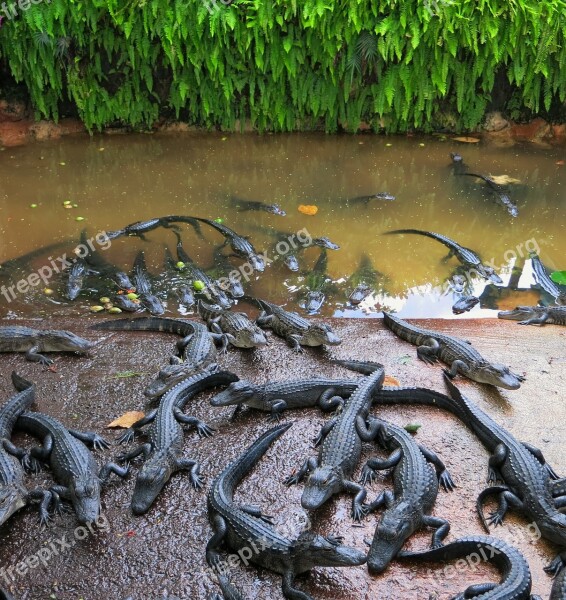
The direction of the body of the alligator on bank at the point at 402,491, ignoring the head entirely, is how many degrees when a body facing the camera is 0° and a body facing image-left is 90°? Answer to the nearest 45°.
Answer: approximately 45°

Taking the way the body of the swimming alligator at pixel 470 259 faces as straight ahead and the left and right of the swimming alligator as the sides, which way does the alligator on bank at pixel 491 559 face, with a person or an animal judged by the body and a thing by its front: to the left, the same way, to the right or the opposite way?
to the right

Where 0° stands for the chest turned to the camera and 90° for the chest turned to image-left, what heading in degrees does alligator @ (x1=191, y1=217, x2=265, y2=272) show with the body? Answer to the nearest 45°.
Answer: approximately 315°

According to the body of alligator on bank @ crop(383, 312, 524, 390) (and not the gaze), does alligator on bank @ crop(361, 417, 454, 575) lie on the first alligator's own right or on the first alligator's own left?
on the first alligator's own right

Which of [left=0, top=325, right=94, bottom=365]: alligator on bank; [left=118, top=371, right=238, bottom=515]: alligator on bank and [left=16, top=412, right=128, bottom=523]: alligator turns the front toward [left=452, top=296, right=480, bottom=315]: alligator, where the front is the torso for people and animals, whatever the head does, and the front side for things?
[left=0, top=325, right=94, bottom=365]: alligator on bank

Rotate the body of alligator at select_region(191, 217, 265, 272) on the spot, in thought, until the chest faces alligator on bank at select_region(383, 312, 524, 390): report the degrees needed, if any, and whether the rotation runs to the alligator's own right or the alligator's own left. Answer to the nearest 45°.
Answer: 0° — it already faces it

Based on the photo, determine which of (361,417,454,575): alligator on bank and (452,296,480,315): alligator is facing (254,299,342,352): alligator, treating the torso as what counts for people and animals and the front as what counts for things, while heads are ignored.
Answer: (452,296,480,315): alligator

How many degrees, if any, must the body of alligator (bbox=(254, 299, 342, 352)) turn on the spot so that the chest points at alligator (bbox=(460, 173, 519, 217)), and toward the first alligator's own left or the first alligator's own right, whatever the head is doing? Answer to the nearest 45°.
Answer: approximately 90° to the first alligator's own left

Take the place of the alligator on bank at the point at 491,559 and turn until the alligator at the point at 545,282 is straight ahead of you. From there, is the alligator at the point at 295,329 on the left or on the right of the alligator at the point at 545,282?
left

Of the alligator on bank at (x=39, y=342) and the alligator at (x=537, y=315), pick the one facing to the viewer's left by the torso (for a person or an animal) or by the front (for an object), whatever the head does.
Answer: the alligator

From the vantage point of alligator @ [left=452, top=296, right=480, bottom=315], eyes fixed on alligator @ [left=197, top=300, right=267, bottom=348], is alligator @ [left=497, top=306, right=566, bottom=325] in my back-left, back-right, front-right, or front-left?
back-left

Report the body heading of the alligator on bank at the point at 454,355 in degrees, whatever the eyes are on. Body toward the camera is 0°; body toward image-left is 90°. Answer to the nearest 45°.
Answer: approximately 315°

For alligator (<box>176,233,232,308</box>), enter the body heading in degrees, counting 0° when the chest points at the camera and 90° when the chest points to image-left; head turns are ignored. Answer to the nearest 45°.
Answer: approximately 315°

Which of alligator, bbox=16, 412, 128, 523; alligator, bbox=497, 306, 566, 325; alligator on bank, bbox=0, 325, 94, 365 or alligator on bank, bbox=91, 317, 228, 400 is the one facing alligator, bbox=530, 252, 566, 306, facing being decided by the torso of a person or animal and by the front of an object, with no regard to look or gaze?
alligator on bank, bbox=0, 325, 94, 365

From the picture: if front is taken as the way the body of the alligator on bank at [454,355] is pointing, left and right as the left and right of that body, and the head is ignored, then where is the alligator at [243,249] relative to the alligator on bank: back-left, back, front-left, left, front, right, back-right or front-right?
back

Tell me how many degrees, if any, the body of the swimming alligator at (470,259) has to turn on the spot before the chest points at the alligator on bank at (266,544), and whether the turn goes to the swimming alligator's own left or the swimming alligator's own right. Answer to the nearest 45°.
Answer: approximately 45° to the swimming alligator's own right
